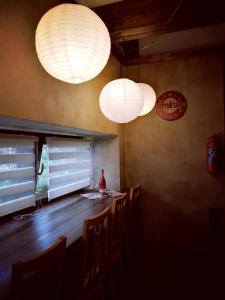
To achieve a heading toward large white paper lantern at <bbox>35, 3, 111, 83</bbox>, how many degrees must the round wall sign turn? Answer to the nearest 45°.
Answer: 0° — it already faces it

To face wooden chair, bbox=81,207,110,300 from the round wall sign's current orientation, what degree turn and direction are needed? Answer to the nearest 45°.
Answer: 0° — it already faces it

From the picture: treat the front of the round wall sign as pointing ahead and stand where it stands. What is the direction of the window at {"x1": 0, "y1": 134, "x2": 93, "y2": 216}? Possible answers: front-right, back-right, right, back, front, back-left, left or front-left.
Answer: front-right

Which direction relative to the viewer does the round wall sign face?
toward the camera

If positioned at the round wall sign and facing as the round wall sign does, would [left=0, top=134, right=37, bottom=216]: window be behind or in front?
in front
